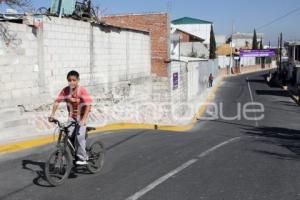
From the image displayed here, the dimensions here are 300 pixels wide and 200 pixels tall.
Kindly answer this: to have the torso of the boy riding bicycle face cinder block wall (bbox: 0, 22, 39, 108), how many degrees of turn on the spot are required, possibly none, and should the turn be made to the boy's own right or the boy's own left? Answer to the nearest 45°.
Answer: approximately 135° to the boy's own right

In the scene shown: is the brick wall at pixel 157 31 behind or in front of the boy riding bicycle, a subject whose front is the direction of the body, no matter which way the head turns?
behind

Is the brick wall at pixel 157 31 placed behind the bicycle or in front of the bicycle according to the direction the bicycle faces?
behind

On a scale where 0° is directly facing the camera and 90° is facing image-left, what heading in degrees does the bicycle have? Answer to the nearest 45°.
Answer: approximately 45°

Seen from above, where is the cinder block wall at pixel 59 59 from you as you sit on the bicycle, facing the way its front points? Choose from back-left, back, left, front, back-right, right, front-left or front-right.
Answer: back-right

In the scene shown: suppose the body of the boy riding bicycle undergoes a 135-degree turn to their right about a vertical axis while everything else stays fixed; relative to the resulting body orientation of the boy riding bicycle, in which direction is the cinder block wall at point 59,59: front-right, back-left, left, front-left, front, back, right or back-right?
front

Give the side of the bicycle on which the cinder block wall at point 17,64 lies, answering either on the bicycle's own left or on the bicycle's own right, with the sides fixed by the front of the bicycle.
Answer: on the bicycle's own right

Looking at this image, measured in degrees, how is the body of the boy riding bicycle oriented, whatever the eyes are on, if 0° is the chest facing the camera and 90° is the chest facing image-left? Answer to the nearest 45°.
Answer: approximately 45°
